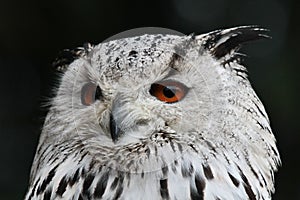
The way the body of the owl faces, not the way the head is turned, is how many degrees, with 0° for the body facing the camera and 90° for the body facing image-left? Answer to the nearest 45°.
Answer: approximately 45°
